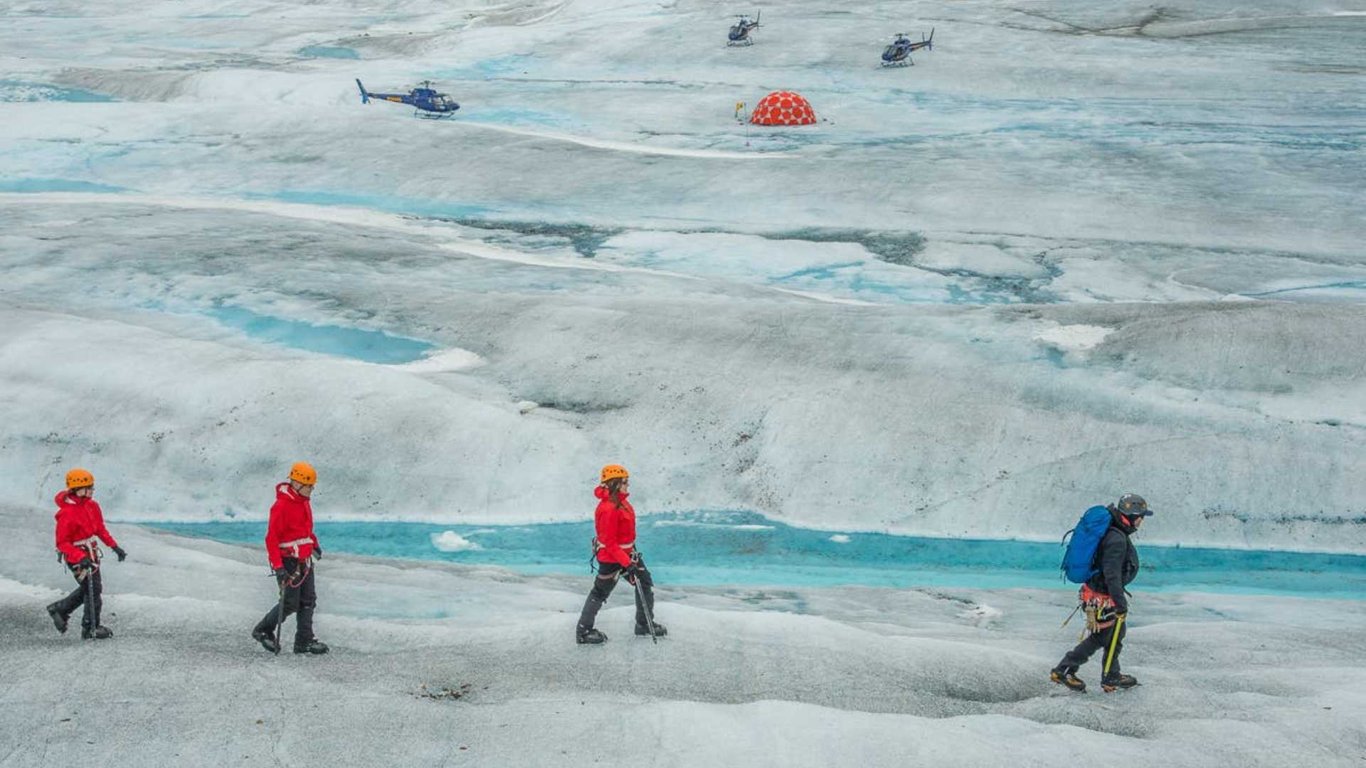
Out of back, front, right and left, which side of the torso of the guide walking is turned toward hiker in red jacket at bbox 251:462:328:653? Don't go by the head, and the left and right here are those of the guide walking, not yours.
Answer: back

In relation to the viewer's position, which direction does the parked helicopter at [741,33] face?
facing the viewer and to the left of the viewer

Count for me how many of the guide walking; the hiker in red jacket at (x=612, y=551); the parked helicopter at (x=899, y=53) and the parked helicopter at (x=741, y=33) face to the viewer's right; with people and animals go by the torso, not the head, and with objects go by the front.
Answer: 2

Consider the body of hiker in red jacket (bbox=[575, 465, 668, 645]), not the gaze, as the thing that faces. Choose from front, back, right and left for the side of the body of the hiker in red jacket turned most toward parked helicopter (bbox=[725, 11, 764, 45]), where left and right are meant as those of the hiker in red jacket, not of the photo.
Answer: left

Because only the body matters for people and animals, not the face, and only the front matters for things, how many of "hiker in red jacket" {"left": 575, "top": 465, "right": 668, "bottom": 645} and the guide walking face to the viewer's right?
2

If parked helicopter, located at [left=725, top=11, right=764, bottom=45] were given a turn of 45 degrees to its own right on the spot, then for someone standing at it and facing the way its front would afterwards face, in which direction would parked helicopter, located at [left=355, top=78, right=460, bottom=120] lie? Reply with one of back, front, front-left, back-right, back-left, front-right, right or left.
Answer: front-left

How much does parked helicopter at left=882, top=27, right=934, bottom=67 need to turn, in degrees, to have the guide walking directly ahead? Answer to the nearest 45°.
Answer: approximately 45° to its left

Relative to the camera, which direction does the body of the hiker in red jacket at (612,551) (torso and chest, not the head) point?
to the viewer's right

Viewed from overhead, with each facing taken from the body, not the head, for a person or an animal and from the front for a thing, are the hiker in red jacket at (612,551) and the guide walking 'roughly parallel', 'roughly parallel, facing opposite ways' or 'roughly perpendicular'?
roughly parallel

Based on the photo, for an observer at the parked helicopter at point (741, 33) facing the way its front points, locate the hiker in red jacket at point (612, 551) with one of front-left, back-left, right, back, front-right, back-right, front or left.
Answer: front-left

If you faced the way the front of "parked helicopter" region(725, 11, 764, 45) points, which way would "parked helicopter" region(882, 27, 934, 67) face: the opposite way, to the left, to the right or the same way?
the same way

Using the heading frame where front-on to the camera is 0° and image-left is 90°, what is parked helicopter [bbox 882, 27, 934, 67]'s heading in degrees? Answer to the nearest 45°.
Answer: approximately 45°

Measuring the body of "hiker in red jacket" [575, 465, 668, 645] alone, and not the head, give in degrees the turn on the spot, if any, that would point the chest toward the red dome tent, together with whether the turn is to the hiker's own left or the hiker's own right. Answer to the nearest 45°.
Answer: approximately 90° to the hiker's own left

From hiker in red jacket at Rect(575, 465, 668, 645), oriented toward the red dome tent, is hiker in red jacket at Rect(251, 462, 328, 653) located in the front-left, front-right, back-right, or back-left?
back-left

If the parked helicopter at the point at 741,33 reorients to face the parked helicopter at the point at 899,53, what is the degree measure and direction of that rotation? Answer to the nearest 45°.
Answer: approximately 90° to its left

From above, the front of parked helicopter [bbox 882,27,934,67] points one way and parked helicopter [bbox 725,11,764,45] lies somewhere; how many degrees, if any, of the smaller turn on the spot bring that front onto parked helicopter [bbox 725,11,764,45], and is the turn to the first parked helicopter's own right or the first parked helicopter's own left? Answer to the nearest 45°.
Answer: approximately 90° to the first parked helicopter's own right

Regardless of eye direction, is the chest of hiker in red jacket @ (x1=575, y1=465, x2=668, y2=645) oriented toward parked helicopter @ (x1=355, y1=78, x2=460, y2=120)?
no

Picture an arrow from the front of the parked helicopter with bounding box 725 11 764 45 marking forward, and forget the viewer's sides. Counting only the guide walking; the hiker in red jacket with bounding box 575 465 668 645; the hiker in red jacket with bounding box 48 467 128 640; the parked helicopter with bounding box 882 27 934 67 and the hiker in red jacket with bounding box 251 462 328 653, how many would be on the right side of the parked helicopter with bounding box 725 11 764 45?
0

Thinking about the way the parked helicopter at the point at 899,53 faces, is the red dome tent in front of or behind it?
in front

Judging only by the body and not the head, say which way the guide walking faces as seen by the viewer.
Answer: to the viewer's right
